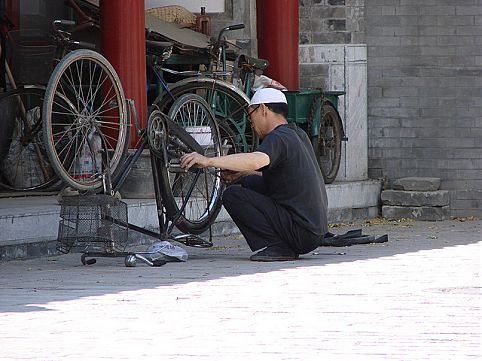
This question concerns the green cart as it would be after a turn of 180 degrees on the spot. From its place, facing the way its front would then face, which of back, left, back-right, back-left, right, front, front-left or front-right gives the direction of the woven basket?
back-left

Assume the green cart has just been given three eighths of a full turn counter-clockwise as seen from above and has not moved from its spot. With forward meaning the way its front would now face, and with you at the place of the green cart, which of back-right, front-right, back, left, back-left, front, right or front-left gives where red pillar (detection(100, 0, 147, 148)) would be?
back-right

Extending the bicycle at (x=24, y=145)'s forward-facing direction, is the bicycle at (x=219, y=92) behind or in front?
behind

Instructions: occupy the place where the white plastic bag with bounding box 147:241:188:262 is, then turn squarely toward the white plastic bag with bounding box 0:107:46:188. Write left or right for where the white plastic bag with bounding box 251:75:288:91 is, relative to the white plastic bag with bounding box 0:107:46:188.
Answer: right

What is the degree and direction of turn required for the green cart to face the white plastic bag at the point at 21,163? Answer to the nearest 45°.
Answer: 0° — it already faces it

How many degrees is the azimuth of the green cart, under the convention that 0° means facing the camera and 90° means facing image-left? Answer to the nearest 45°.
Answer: approximately 45°

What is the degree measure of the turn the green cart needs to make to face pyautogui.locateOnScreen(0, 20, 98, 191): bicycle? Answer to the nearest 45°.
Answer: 0° — it already faces it

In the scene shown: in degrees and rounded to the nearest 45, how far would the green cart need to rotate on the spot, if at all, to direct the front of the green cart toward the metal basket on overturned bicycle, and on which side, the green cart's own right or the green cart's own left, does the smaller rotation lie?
approximately 45° to the green cart's own left
